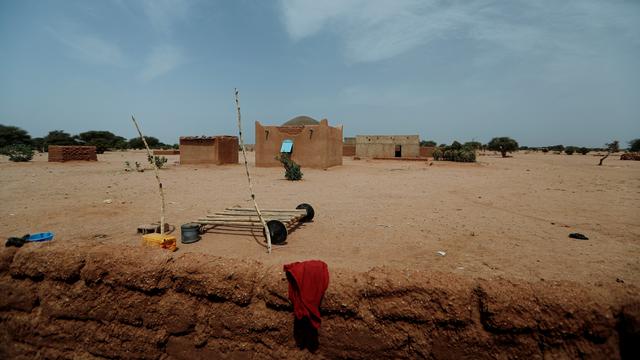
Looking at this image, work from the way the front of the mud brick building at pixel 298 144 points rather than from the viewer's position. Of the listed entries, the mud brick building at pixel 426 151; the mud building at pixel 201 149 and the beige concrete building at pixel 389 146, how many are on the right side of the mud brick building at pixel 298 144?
1

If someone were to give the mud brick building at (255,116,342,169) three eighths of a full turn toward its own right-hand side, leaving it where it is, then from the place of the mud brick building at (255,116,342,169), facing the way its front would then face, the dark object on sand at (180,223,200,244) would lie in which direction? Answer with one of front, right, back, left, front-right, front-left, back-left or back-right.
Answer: back-left

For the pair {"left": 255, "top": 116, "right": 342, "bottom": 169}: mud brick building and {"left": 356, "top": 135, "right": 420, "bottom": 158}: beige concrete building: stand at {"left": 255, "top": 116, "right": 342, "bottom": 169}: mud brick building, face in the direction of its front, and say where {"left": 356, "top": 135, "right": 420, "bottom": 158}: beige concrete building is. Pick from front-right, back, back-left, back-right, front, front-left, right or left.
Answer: back-left

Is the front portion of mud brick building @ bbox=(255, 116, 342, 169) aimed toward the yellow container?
yes

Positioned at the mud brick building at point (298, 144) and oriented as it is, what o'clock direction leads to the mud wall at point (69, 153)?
The mud wall is roughly at 3 o'clock from the mud brick building.

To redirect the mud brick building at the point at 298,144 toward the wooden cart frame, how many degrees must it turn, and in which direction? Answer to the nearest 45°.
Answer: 0° — it already faces it

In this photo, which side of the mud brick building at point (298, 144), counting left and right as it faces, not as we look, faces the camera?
front

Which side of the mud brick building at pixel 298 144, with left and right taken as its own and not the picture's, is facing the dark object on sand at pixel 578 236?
front

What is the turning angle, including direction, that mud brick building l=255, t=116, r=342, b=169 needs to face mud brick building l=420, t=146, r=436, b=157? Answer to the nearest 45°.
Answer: approximately 135° to its left

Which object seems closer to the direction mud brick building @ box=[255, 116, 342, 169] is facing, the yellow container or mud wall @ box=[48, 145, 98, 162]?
the yellow container

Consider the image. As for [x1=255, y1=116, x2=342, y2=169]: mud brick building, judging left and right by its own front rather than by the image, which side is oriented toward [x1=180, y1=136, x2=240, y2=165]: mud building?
right

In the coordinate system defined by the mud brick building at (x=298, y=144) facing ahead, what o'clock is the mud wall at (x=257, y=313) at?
The mud wall is roughly at 12 o'clock from the mud brick building.

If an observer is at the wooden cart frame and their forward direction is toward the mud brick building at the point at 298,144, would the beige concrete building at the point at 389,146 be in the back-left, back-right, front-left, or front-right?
front-right

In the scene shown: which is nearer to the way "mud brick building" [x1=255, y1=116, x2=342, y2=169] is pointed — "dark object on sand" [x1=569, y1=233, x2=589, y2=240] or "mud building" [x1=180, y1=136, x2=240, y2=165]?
the dark object on sand

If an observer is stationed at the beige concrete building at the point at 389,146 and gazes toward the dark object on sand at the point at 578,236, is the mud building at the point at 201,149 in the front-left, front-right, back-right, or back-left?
front-right

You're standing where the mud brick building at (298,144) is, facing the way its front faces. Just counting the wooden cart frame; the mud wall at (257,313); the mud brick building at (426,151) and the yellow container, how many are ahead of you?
3
